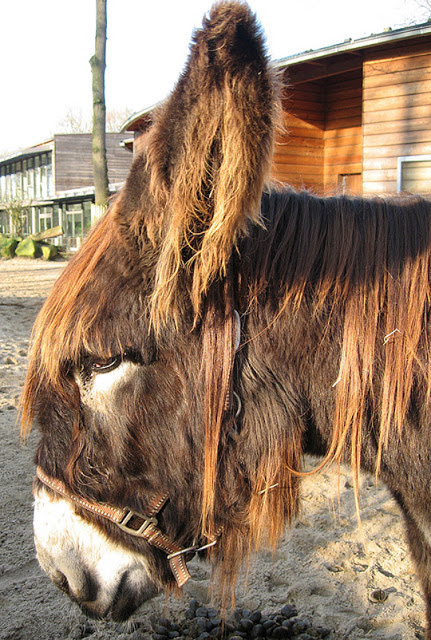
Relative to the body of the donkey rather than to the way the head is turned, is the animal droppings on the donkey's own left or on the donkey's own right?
on the donkey's own right

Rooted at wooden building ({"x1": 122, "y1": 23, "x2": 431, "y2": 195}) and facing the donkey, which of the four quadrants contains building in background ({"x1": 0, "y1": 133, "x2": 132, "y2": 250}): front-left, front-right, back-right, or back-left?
back-right

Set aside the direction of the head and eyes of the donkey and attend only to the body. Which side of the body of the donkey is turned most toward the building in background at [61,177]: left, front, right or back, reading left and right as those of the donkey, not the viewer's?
right

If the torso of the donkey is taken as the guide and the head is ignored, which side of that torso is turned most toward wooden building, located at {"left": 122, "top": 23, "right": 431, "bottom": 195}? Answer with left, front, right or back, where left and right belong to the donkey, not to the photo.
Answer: right

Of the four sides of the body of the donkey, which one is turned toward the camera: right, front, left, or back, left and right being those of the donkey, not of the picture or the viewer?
left
